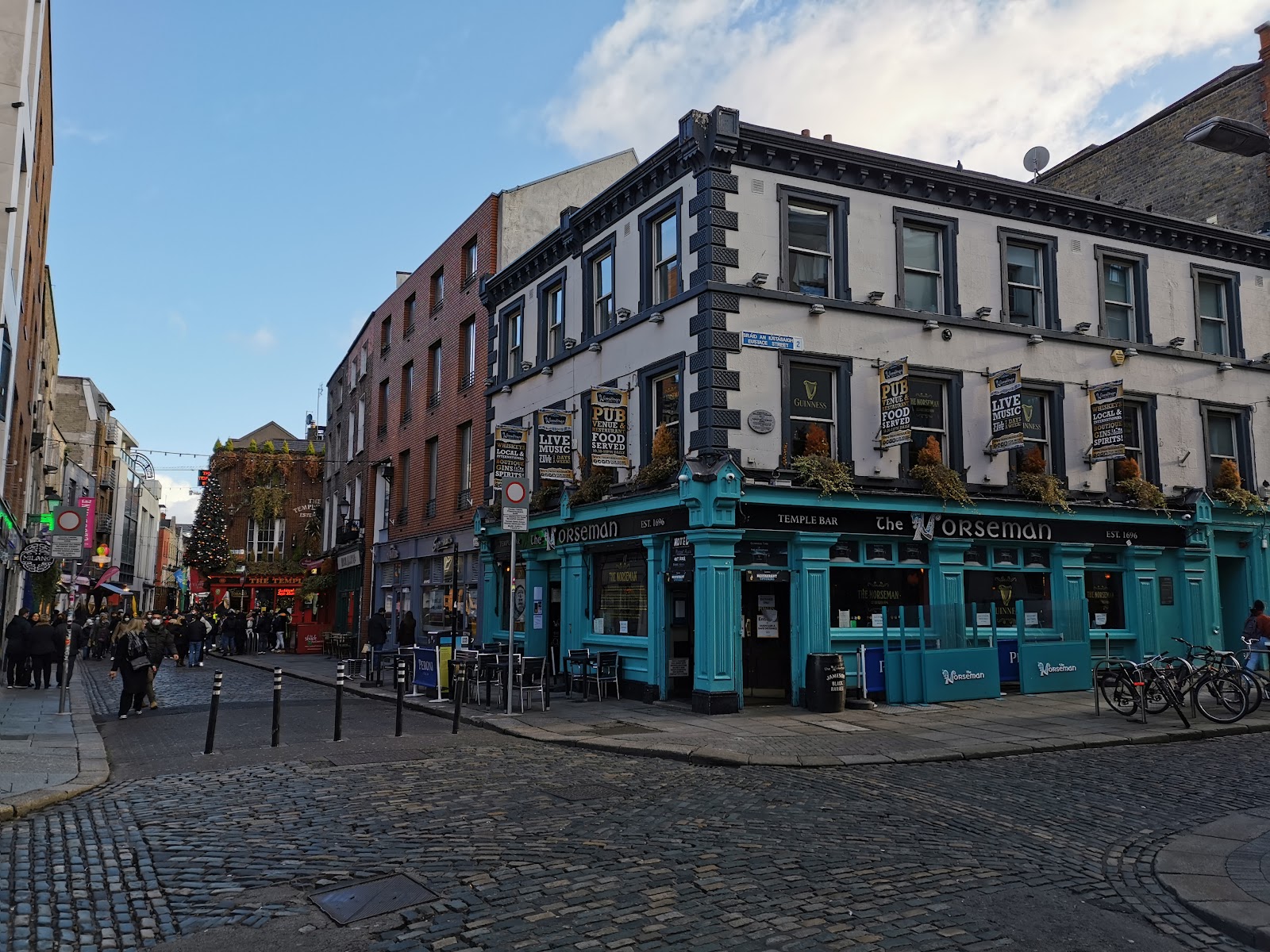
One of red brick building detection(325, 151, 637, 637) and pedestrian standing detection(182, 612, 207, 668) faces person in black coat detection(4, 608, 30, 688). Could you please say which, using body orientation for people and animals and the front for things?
the red brick building

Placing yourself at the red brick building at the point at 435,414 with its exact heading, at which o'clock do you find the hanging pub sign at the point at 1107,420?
The hanging pub sign is roughly at 9 o'clock from the red brick building.

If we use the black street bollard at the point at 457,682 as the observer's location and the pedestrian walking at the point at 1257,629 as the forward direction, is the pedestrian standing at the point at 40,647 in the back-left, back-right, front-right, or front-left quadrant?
back-left

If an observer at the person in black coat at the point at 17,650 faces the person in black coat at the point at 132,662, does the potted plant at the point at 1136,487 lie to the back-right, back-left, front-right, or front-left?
front-left

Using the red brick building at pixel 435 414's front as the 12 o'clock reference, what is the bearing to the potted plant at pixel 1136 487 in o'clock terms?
The potted plant is roughly at 9 o'clock from the red brick building.

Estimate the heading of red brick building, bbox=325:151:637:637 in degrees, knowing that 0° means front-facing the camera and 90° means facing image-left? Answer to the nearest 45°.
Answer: approximately 45°

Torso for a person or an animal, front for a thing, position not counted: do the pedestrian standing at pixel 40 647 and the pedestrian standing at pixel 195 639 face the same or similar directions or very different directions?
same or similar directions

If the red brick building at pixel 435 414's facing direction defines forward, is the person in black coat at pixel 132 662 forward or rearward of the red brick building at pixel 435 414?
forward
